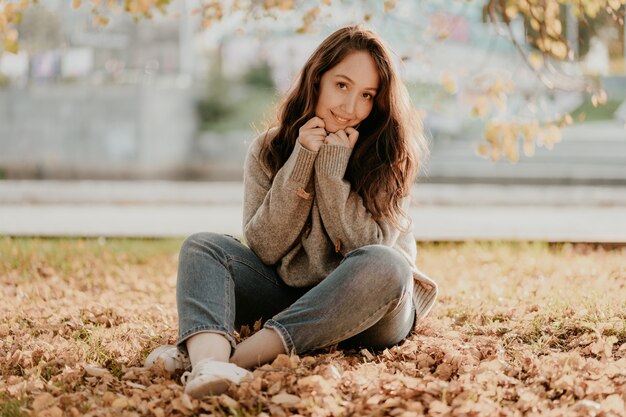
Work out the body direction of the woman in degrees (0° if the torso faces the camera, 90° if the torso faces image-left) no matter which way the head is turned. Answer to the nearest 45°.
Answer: approximately 45°
